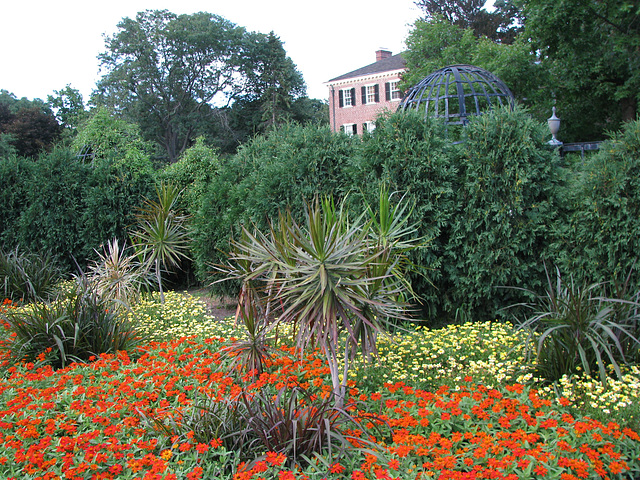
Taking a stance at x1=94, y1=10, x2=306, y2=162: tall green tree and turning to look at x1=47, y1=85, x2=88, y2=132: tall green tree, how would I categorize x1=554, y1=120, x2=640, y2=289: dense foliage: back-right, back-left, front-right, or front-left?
back-left

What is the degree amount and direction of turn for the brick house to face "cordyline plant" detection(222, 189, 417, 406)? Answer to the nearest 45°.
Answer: approximately 45° to its left

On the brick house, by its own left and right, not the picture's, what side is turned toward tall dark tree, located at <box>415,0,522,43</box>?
left

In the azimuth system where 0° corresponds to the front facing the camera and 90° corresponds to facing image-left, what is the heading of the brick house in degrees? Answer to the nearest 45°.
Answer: approximately 45°

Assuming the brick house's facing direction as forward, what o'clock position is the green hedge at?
The green hedge is roughly at 11 o'clock from the brick house.

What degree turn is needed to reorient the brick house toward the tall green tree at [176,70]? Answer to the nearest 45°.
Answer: approximately 45° to its right
